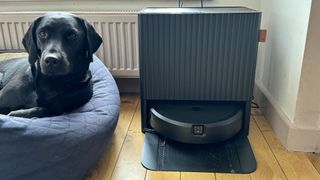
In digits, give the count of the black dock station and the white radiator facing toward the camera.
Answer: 2

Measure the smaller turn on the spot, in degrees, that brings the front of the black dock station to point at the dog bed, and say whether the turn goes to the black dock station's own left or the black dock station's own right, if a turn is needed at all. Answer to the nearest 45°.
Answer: approximately 45° to the black dock station's own right

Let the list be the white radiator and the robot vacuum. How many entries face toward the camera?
2

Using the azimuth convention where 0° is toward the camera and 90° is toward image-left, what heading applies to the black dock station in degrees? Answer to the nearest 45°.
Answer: approximately 0°

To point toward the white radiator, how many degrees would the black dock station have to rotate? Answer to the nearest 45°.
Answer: approximately 135° to its right
